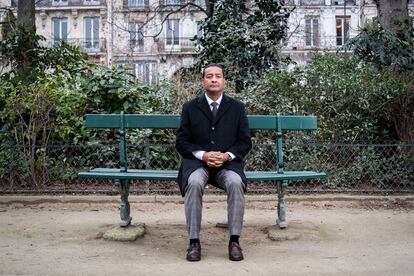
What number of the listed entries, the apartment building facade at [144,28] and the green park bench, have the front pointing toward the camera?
2

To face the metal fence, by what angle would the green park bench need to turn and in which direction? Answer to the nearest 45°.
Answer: approximately 180°

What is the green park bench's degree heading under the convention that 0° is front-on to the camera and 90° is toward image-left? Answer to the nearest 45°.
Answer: approximately 0°

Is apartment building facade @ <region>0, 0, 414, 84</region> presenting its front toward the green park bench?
yes

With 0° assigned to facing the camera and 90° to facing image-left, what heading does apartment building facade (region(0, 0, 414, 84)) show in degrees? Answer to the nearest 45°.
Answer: approximately 0°

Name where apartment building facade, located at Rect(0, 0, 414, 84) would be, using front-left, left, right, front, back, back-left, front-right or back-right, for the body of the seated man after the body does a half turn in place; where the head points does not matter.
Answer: front

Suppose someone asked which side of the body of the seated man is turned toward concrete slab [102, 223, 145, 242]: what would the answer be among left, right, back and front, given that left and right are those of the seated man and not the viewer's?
right

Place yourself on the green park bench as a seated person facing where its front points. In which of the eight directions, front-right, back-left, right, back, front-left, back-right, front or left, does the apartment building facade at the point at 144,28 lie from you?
back
